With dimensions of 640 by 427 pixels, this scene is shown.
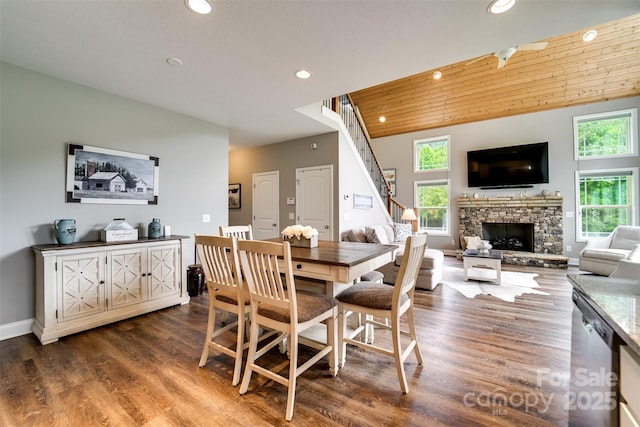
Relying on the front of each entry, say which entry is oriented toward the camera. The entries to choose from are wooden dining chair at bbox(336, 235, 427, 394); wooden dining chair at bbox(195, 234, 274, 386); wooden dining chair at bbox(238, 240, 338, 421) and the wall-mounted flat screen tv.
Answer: the wall-mounted flat screen tv

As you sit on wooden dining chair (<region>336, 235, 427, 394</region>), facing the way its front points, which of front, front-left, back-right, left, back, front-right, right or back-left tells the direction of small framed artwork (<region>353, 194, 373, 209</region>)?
front-right

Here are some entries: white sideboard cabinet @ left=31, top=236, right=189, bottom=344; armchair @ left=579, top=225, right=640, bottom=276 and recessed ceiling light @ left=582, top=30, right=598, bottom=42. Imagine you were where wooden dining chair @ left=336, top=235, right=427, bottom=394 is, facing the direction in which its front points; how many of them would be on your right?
2

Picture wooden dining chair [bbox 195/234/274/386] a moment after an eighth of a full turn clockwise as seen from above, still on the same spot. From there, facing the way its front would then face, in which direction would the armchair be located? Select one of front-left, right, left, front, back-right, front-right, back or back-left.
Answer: front

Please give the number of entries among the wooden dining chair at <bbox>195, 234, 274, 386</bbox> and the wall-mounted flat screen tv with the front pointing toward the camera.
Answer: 1

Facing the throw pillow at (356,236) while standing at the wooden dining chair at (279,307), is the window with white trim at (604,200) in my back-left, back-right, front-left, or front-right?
front-right

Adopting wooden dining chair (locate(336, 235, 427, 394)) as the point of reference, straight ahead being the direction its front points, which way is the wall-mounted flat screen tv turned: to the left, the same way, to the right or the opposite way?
to the left

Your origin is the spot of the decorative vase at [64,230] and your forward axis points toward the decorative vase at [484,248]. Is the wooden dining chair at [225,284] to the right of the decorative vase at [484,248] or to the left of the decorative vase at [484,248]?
right

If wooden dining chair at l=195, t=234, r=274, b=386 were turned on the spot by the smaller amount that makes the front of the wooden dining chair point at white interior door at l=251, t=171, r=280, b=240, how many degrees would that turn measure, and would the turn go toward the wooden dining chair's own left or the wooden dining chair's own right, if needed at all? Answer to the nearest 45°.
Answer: approximately 45° to the wooden dining chair's own left

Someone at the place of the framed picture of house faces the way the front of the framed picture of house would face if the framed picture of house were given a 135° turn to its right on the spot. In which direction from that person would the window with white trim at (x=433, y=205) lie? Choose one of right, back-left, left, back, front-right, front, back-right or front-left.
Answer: back

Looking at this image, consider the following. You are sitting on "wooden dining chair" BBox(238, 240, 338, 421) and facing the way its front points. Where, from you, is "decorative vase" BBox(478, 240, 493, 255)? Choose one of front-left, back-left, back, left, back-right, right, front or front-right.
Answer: front

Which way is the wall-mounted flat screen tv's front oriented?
toward the camera

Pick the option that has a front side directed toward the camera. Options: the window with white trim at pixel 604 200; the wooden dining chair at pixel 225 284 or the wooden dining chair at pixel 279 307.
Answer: the window with white trim

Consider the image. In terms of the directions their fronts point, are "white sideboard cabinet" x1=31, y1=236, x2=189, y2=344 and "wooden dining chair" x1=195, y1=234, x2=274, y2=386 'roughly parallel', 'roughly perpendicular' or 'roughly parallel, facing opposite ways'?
roughly perpendicular

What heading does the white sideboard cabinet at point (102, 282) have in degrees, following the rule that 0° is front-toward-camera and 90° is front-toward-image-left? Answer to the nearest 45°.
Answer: approximately 315°

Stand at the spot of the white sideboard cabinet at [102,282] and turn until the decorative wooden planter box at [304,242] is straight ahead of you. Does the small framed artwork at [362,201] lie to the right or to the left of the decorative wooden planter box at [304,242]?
left

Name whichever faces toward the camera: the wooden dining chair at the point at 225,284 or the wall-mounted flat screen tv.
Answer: the wall-mounted flat screen tv

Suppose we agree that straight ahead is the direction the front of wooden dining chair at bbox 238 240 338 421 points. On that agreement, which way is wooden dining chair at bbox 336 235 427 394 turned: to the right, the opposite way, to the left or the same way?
to the left

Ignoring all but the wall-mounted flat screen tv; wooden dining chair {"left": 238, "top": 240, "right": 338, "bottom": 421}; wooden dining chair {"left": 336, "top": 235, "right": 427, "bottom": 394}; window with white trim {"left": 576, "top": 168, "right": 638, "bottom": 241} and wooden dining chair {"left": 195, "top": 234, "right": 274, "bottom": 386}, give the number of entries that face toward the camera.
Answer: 2

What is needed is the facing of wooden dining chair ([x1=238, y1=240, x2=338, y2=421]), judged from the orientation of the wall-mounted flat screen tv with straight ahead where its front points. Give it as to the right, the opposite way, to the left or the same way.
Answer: the opposite way

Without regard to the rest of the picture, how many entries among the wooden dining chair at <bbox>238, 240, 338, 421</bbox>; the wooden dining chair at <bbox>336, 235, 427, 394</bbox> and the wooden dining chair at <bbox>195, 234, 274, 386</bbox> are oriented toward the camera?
0

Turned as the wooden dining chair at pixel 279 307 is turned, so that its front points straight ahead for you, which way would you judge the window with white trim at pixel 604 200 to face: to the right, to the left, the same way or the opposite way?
the opposite way
